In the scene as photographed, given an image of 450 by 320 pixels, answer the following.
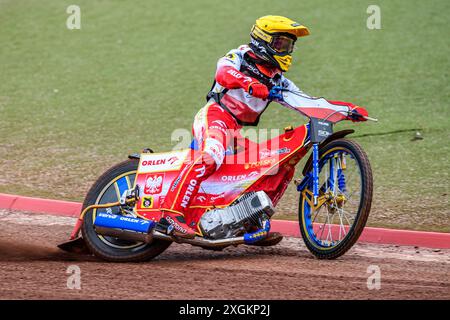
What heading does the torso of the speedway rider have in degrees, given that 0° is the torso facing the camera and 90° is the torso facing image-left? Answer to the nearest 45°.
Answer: approximately 315°
